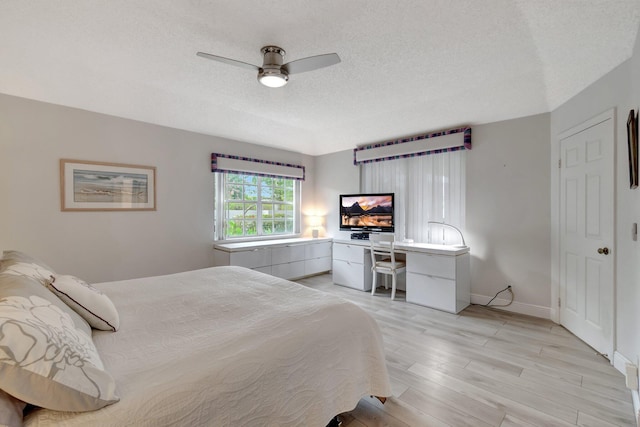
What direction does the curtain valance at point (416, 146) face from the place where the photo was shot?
facing the viewer and to the left of the viewer

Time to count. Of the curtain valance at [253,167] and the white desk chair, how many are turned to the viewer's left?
0

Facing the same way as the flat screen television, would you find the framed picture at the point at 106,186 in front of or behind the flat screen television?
in front

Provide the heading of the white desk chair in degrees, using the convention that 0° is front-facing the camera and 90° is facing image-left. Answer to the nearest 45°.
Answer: approximately 225°

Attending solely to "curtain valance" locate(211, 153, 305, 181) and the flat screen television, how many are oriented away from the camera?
0

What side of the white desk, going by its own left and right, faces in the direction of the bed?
front

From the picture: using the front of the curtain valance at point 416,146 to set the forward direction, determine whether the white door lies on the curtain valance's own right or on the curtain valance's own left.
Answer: on the curtain valance's own left
